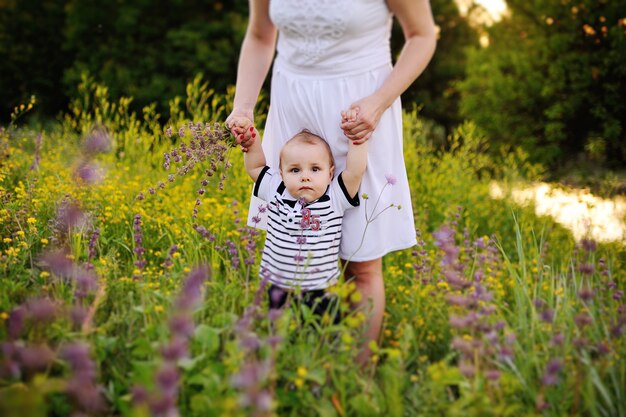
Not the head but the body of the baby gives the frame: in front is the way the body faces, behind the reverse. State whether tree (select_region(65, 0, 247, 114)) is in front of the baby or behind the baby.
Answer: behind

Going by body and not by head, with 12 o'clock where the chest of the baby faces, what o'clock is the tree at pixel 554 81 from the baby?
The tree is roughly at 7 o'clock from the baby.

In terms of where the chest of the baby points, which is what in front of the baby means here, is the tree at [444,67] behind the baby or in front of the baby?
behind

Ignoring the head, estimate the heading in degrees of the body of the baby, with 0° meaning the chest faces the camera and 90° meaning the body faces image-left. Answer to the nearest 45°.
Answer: approximately 0°

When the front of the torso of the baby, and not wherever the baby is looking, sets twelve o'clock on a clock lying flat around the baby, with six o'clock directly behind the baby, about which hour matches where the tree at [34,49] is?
The tree is roughly at 5 o'clock from the baby.
